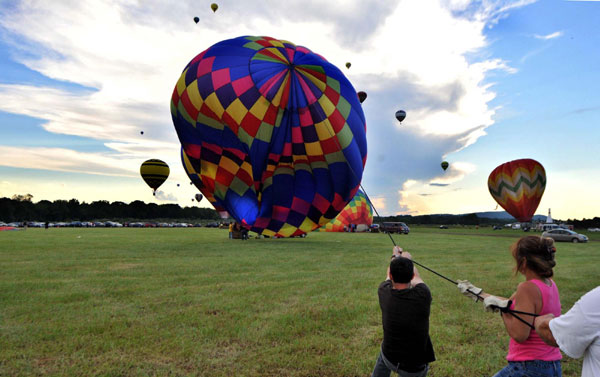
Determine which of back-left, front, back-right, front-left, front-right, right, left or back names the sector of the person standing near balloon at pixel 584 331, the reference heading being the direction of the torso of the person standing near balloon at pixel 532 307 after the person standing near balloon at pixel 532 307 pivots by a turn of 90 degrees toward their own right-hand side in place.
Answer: back-right

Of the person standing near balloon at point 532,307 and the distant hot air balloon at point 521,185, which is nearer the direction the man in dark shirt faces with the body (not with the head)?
the distant hot air balloon

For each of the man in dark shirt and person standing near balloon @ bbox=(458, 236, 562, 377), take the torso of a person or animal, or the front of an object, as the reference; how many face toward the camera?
0

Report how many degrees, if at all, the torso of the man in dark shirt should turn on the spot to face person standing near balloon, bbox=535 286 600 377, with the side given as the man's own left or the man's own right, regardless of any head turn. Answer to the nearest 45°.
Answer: approximately 135° to the man's own right

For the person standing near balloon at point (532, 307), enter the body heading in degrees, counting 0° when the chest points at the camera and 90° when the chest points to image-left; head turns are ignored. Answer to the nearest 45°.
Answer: approximately 135°

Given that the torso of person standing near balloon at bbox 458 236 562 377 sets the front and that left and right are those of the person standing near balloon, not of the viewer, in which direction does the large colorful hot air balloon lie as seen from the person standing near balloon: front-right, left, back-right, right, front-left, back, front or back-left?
front

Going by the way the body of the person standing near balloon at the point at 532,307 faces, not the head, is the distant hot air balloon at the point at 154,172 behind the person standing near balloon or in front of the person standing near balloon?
in front

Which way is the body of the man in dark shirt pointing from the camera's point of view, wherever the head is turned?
away from the camera

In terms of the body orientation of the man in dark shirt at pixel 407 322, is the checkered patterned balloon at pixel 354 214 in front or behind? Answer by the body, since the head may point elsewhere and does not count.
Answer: in front

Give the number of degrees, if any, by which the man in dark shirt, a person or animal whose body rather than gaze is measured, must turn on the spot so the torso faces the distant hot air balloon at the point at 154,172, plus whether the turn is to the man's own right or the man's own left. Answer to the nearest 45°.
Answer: approximately 45° to the man's own left

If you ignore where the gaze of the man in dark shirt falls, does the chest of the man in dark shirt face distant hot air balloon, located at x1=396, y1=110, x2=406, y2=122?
yes

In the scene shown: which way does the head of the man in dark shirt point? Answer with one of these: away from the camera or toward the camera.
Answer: away from the camera
